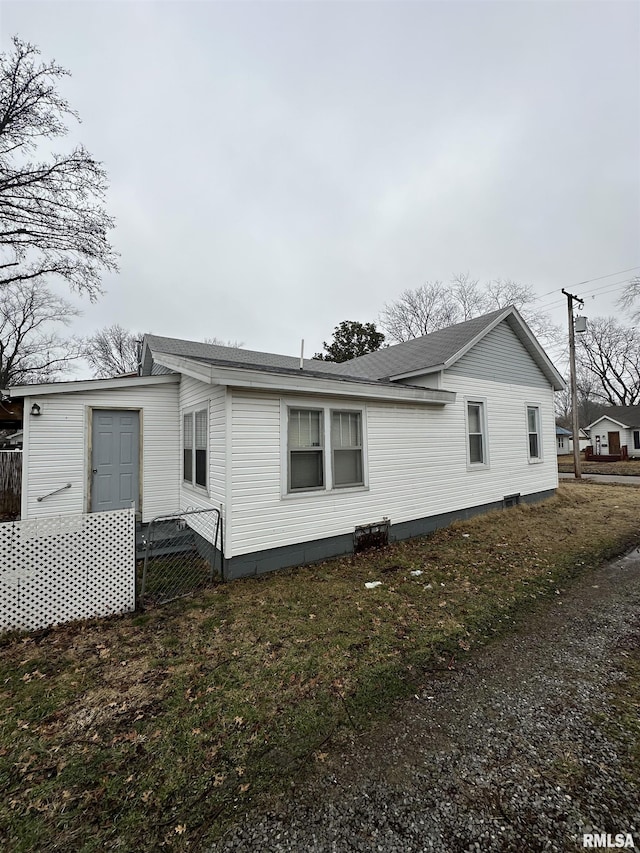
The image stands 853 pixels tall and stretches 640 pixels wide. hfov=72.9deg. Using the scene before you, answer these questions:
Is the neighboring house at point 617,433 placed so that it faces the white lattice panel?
yes

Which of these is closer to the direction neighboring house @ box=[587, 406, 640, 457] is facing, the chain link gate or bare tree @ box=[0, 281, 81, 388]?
the chain link gate

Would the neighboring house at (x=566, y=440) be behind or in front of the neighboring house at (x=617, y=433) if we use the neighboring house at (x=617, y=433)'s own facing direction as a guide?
behind

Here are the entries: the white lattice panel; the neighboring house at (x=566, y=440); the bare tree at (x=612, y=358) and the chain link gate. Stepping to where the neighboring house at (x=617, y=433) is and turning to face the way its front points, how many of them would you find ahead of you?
2

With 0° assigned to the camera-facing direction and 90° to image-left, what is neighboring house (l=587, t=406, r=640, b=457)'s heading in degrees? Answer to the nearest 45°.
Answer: approximately 0°

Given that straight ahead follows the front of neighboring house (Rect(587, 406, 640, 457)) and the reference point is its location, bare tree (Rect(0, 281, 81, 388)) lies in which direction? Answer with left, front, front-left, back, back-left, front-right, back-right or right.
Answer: front-right

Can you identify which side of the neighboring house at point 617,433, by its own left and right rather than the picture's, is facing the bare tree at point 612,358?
back

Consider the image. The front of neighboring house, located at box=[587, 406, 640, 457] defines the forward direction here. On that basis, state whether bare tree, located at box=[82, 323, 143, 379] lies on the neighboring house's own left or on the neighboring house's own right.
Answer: on the neighboring house's own right

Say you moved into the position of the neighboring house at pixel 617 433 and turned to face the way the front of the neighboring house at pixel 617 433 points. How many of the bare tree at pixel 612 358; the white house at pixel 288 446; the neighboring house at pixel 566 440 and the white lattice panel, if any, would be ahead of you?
2

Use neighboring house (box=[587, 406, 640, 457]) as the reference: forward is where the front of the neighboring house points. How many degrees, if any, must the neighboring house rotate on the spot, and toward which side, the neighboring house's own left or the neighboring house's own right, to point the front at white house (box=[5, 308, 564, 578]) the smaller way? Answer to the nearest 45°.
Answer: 0° — it already faces it
